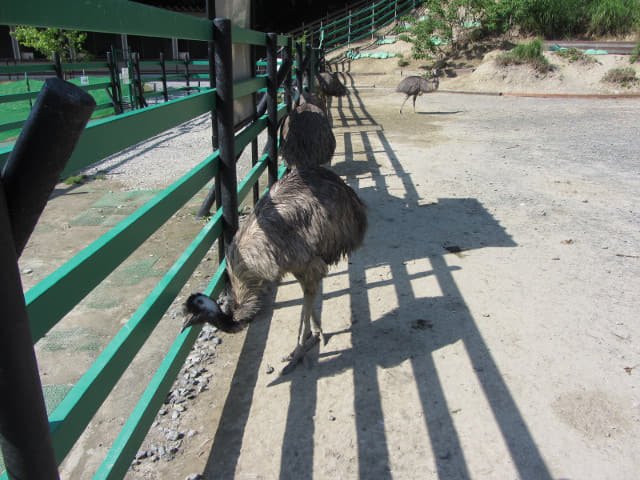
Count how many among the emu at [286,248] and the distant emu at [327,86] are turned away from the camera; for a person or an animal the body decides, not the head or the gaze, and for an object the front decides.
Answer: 0

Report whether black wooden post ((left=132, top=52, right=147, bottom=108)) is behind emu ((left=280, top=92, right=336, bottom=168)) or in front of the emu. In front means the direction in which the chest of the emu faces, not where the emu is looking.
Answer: in front

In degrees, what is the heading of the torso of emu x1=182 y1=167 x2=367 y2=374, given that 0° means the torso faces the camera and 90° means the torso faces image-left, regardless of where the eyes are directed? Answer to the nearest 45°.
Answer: approximately 45°

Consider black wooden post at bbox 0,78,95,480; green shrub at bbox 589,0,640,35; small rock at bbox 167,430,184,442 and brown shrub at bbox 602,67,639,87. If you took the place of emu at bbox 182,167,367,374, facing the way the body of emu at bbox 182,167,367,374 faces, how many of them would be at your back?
2

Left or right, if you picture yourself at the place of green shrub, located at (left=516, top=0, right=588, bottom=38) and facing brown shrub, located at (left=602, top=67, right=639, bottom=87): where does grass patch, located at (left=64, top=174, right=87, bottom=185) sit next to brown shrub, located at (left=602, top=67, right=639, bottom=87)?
right

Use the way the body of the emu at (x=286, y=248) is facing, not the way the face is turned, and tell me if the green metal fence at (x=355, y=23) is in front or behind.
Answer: behind

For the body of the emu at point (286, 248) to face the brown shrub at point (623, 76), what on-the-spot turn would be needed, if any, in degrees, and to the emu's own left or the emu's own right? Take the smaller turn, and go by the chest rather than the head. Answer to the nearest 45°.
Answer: approximately 180°
